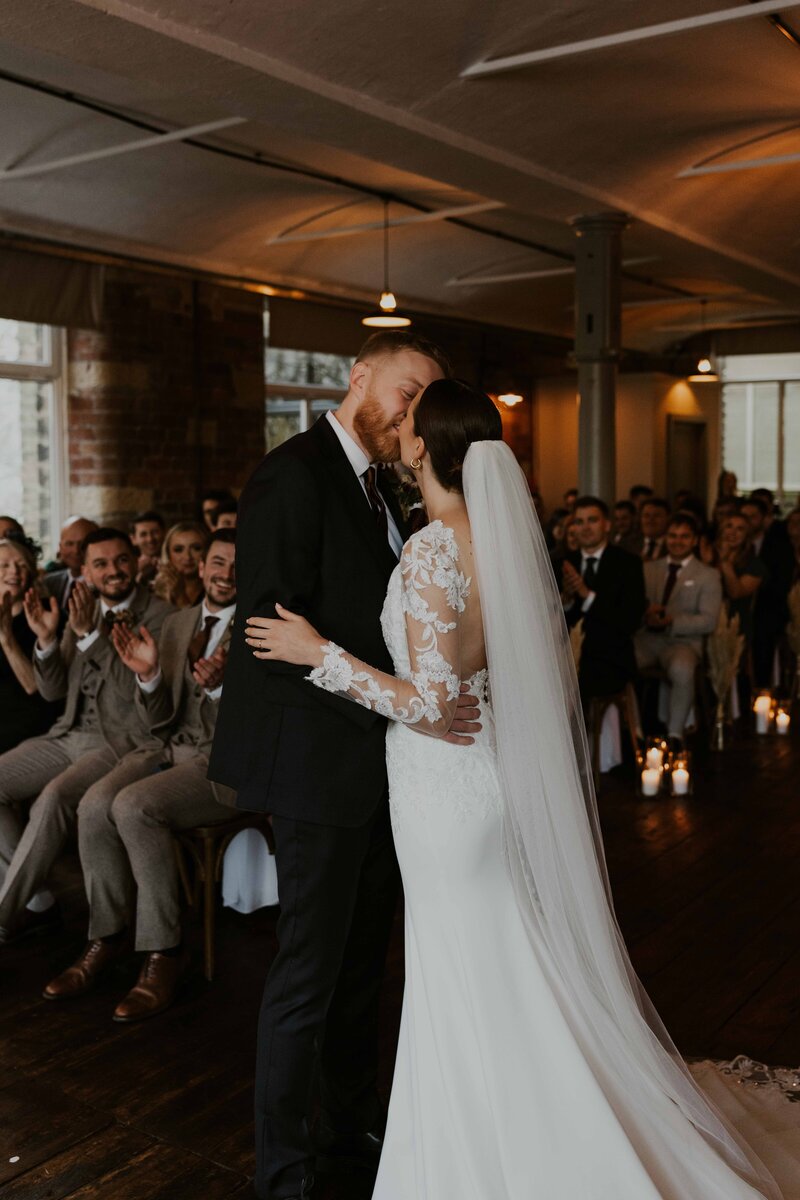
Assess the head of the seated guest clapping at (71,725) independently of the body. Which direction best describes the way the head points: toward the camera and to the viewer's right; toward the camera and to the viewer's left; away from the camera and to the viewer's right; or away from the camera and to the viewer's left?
toward the camera and to the viewer's right

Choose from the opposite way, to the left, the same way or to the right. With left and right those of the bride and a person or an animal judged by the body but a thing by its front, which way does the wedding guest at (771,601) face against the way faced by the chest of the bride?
to the left

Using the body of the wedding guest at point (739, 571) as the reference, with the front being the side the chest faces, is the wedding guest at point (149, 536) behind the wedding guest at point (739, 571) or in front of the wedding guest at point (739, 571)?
in front

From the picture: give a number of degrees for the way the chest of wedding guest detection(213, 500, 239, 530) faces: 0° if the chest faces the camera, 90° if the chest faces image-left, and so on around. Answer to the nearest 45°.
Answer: approximately 0°

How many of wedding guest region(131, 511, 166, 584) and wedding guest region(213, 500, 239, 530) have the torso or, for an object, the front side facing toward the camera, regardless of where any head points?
2

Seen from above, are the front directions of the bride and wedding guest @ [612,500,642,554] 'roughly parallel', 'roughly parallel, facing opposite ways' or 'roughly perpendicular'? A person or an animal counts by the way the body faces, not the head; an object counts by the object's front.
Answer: roughly perpendicular

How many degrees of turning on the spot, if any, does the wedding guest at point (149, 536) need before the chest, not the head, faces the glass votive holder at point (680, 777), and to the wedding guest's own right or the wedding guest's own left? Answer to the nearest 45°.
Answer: approximately 45° to the wedding guest's own left

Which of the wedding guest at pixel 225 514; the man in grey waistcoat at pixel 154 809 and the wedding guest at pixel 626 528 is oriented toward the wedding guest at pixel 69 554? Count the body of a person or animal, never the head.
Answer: the wedding guest at pixel 626 528

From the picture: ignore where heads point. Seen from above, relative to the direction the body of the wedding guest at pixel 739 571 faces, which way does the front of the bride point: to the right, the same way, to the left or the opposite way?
to the right

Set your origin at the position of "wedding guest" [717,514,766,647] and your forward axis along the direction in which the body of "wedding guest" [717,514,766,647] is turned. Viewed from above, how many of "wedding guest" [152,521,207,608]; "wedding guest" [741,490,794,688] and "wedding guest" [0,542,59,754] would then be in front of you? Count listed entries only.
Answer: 2

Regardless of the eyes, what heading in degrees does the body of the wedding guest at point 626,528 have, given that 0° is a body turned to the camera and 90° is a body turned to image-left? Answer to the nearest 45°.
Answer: approximately 45°

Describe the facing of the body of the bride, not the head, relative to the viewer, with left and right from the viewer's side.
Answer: facing away from the viewer and to the left of the viewer

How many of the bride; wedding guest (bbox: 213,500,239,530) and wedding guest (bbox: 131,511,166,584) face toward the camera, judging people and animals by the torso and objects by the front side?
2
